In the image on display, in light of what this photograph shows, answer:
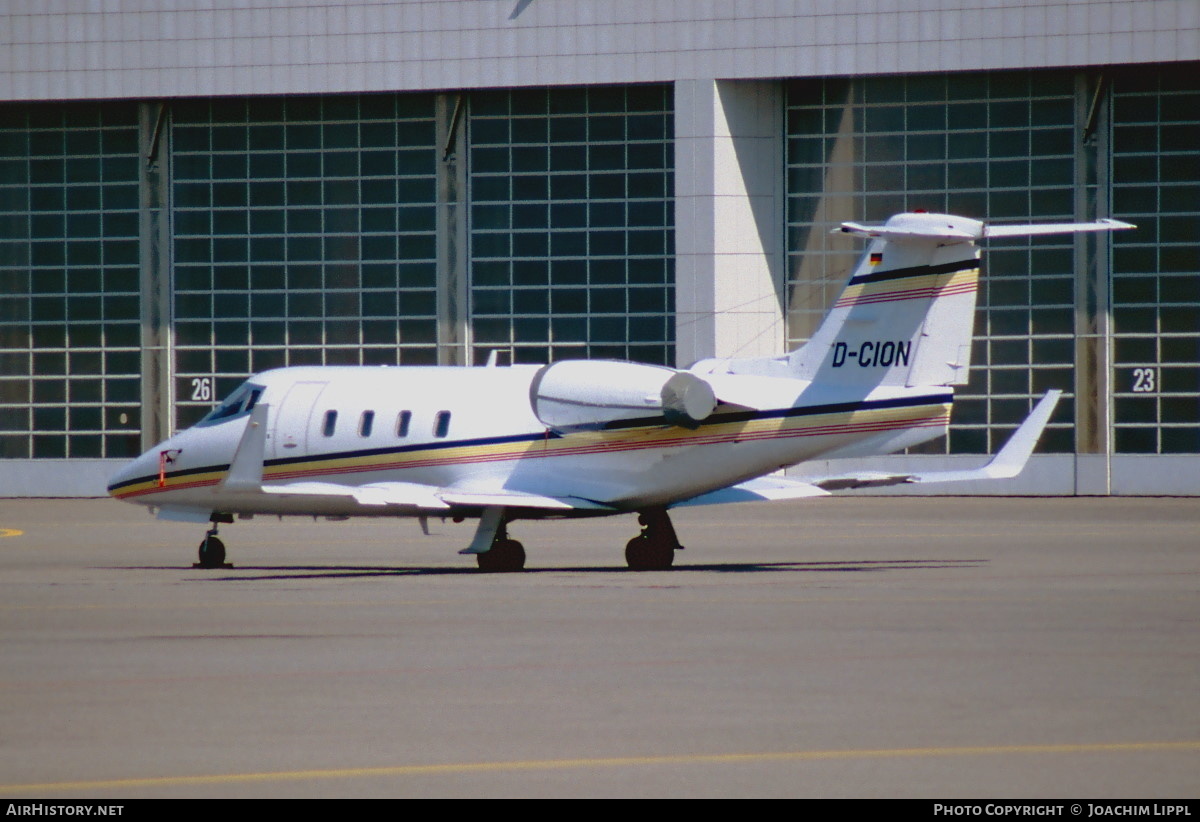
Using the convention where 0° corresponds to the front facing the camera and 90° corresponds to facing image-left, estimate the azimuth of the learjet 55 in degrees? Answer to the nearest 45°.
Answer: approximately 135°
